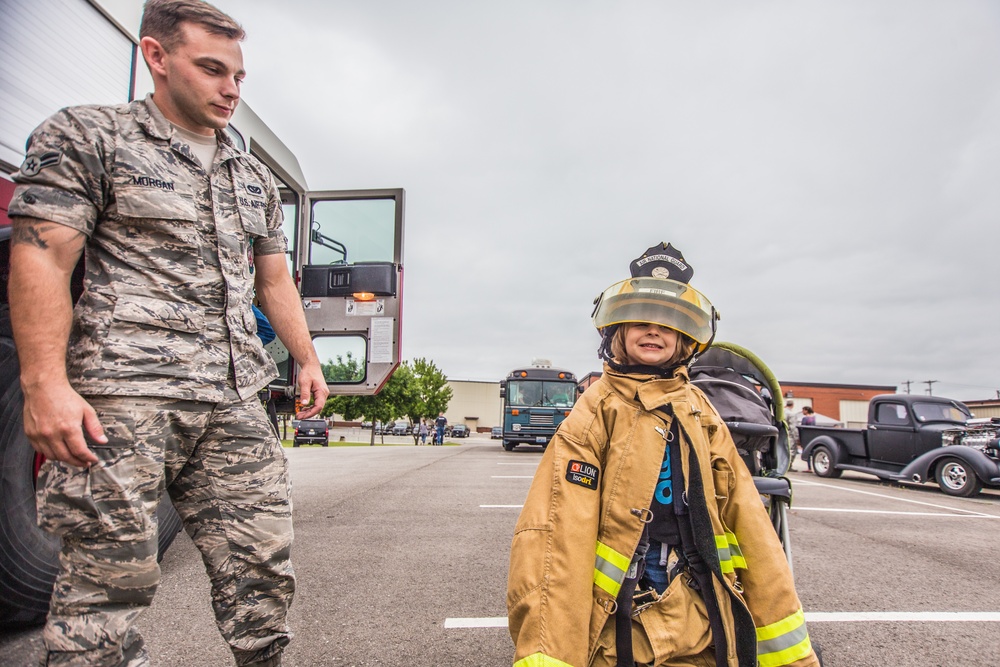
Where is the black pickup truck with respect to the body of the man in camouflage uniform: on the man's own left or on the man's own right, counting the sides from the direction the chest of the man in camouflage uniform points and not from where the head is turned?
on the man's own left

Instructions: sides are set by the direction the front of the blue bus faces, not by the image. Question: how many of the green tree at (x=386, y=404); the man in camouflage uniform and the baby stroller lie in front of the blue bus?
2

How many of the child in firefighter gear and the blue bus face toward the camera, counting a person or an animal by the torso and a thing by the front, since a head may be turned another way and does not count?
2

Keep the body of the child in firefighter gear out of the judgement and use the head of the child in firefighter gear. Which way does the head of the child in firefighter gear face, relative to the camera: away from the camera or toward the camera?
toward the camera

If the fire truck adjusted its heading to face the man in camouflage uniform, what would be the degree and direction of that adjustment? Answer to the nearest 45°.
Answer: approximately 90° to its right

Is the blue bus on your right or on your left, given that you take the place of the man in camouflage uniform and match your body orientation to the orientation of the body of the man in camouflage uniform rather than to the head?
on your left

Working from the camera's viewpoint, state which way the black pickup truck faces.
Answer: facing the viewer and to the right of the viewer

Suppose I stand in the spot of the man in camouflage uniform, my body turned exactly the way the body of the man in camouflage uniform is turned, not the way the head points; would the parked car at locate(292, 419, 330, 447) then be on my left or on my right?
on my left

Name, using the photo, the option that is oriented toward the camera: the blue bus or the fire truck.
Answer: the blue bus

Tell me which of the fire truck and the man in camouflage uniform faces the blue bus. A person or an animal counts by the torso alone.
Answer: the fire truck

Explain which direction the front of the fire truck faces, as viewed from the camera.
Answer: facing away from the viewer and to the right of the viewer

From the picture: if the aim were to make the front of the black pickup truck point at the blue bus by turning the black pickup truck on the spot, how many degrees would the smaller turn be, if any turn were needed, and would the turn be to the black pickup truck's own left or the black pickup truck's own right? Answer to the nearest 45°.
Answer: approximately 180°

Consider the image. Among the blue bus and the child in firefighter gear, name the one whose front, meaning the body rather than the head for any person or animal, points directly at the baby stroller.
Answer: the blue bus

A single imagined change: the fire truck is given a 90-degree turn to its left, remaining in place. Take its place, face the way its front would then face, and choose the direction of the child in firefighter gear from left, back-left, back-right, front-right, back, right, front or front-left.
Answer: back

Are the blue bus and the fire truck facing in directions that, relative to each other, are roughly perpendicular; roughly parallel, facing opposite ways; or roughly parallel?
roughly parallel, facing opposite ways

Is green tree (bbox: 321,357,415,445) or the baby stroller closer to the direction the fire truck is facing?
the green tree

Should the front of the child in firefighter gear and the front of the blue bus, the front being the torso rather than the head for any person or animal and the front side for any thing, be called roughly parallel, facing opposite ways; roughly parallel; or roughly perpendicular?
roughly parallel

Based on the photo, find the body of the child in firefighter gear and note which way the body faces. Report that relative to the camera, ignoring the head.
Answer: toward the camera
